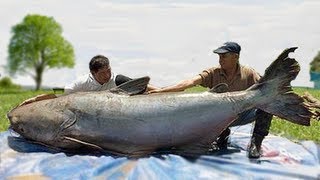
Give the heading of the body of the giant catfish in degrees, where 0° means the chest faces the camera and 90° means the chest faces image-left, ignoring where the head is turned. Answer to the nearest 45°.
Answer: approximately 90°

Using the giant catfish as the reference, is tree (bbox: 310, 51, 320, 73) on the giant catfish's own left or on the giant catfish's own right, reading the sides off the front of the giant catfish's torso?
on the giant catfish's own right

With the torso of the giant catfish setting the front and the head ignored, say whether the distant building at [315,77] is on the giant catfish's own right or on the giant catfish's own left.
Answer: on the giant catfish's own right

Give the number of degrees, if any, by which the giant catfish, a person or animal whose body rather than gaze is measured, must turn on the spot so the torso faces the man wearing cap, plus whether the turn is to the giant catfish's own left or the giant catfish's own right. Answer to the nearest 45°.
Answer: approximately 135° to the giant catfish's own right
